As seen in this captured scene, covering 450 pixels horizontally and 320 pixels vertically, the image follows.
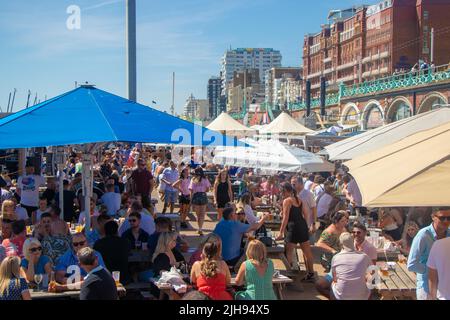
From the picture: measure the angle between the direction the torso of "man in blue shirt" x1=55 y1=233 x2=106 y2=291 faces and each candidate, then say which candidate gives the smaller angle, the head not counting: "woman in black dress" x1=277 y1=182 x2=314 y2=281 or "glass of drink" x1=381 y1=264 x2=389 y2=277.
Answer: the glass of drink

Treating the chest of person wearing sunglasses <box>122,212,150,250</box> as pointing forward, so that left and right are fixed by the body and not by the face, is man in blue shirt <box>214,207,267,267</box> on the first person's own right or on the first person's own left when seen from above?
on the first person's own left

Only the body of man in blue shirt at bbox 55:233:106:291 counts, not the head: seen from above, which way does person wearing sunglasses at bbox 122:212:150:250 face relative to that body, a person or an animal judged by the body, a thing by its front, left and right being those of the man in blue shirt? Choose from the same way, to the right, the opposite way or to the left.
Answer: the same way

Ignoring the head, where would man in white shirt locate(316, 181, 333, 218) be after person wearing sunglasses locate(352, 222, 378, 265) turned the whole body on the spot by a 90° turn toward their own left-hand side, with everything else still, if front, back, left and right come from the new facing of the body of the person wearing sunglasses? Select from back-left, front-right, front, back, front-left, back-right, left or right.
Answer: back-left

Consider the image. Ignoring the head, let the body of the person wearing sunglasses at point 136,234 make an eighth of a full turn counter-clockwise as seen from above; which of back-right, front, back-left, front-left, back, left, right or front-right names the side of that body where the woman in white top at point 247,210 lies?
left

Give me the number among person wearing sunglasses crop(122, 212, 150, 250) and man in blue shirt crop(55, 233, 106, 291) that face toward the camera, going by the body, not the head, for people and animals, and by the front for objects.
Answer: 2

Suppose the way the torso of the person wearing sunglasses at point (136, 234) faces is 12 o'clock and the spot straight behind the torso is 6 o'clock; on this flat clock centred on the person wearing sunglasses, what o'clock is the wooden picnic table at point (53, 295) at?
The wooden picnic table is roughly at 1 o'clock from the person wearing sunglasses.

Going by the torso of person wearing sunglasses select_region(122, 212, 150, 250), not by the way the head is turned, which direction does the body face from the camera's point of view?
toward the camera

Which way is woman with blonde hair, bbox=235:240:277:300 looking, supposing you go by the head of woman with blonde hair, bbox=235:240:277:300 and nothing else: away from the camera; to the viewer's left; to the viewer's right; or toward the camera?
away from the camera

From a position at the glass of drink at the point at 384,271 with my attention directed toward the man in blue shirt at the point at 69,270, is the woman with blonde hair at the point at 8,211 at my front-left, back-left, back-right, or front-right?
front-right
